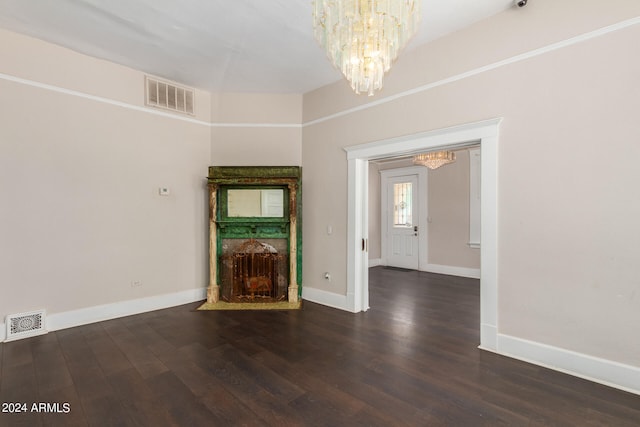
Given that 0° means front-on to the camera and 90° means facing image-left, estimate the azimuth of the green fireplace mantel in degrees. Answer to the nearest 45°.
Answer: approximately 0°

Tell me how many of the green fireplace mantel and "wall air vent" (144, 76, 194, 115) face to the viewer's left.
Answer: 0

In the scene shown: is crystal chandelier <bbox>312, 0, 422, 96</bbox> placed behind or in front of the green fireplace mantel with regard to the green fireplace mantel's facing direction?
in front

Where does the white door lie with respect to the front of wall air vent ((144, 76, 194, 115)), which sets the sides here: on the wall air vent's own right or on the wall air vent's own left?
on the wall air vent's own left

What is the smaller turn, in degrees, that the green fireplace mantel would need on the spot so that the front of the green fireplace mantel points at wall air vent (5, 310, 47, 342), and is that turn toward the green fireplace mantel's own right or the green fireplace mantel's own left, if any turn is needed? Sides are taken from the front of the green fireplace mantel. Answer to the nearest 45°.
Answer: approximately 90° to the green fireplace mantel's own right

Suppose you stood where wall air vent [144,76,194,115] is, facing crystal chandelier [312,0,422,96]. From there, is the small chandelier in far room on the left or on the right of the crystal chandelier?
left

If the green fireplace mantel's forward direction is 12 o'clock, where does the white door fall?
The white door is roughly at 8 o'clock from the green fireplace mantel.

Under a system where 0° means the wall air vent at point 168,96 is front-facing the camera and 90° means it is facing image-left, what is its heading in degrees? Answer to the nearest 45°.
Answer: approximately 315°

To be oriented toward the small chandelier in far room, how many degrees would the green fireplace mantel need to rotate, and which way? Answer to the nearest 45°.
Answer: approximately 90° to its left
